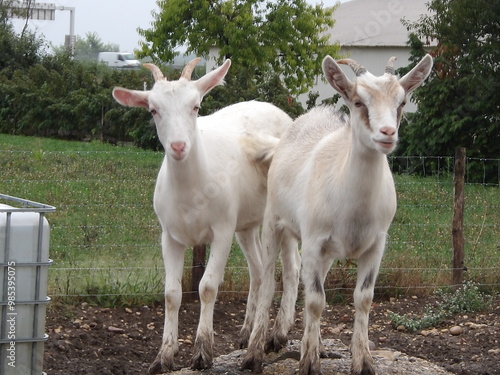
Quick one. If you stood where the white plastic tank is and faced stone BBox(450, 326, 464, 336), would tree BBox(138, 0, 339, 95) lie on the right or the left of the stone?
left

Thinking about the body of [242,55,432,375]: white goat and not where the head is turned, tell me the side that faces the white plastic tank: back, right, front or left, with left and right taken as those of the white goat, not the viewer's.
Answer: right

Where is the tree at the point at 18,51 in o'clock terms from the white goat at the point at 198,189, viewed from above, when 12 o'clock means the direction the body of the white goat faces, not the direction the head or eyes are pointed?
The tree is roughly at 4 o'clock from the white goat.

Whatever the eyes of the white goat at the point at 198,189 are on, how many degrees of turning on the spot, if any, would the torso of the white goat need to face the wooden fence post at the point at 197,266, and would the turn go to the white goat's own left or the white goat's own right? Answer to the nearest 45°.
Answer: approximately 135° to the white goat's own right

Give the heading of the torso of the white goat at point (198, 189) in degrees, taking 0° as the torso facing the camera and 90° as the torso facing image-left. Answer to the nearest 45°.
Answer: approximately 45°
